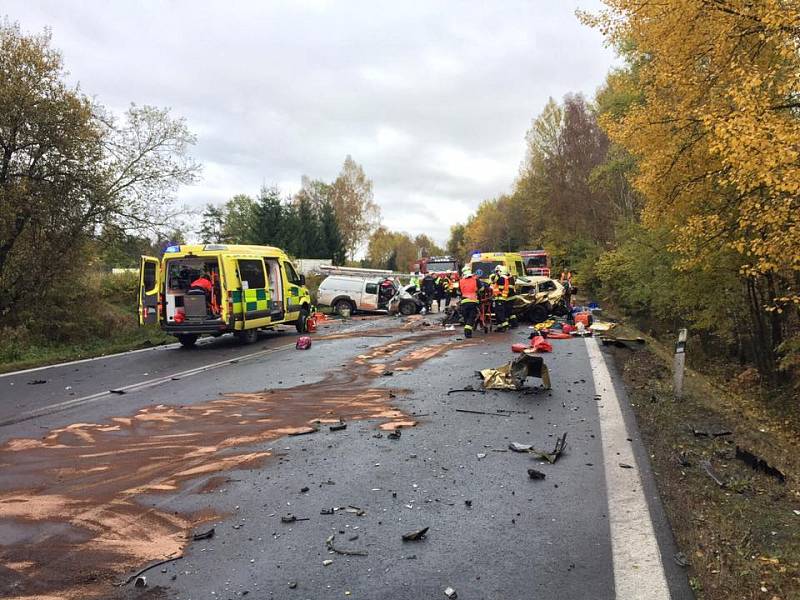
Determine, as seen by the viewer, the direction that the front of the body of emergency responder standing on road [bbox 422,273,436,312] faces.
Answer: away from the camera

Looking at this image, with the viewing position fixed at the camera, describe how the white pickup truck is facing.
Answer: facing to the right of the viewer

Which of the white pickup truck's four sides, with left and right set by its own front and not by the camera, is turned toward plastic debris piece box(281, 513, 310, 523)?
right

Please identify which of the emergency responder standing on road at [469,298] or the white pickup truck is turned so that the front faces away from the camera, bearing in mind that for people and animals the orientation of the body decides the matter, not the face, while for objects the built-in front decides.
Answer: the emergency responder standing on road

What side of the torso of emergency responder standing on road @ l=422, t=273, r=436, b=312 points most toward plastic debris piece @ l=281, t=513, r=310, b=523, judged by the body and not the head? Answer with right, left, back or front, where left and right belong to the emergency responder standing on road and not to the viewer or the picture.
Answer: back

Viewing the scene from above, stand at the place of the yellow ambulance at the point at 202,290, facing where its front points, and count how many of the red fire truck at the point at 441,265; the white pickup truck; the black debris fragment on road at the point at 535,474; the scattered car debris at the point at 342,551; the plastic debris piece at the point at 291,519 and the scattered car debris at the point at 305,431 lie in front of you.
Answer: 2

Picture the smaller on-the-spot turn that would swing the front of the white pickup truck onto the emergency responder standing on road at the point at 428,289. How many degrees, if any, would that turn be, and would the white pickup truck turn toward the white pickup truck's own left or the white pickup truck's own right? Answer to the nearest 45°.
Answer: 0° — it already faces them

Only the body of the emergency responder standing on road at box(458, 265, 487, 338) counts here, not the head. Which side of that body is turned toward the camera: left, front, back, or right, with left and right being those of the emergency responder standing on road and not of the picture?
back

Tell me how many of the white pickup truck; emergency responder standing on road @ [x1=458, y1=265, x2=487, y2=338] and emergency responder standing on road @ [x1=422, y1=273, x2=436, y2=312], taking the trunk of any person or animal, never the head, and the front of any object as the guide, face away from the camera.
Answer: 2

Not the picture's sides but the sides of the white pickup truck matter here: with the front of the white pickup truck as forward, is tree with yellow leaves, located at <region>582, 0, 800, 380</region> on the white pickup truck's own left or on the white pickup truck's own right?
on the white pickup truck's own right

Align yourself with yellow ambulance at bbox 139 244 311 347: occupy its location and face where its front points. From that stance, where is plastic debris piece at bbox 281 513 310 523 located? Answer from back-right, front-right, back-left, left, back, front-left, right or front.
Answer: back-right

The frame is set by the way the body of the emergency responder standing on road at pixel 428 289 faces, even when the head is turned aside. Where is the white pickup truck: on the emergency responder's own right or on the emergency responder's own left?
on the emergency responder's own left

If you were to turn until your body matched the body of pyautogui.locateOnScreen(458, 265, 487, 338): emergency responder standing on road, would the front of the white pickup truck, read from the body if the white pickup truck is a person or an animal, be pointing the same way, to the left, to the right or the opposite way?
to the right

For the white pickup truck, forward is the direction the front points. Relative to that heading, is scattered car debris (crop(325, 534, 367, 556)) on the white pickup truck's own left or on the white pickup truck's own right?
on the white pickup truck's own right

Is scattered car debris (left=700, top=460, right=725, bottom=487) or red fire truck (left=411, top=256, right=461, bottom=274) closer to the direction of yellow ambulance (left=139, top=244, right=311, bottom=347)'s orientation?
the red fire truck

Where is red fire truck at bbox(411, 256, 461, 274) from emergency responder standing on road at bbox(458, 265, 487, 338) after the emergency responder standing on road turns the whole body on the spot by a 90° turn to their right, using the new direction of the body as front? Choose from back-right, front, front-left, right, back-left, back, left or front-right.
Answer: left

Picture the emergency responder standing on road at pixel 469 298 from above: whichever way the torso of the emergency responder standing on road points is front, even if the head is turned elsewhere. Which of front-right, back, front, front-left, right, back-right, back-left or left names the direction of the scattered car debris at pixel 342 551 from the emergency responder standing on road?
back

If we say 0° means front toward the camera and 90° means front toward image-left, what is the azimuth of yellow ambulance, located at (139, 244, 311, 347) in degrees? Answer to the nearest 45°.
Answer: approximately 225°
